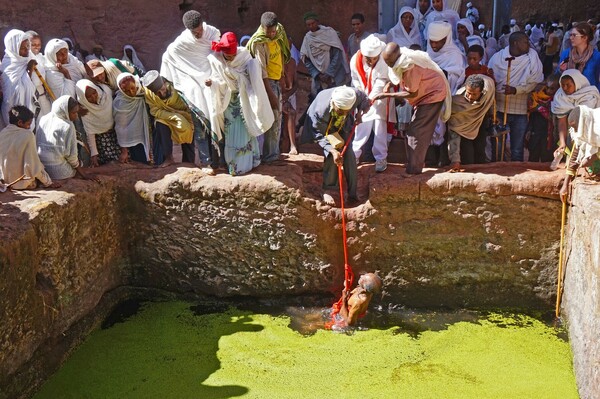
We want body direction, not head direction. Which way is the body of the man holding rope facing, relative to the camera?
toward the camera

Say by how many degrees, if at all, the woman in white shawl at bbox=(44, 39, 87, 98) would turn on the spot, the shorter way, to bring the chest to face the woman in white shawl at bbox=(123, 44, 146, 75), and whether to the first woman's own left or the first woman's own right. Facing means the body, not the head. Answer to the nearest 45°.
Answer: approximately 90° to the first woman's own left

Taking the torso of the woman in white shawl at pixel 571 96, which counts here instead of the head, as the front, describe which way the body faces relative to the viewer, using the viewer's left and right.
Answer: facing the viewer and to the left of the viewer

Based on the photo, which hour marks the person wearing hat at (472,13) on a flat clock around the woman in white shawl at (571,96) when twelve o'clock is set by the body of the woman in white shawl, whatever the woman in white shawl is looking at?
The person wearing hat is roughly at 4 o'clock from the woman in white shawl.

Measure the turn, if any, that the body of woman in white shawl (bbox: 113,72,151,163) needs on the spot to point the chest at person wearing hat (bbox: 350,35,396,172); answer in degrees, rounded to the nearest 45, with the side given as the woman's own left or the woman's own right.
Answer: approximately 45° to the woman's own left

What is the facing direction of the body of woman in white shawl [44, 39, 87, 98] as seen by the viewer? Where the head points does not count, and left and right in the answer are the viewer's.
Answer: facing the viewer and to the right of the viewer

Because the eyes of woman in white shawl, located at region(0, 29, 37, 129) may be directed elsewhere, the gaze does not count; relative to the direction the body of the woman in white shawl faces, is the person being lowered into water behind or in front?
in front

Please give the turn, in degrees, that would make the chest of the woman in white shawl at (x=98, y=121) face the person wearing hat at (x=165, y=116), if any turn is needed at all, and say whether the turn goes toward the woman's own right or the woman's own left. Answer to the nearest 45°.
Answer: approximately 45° to the woman's own left

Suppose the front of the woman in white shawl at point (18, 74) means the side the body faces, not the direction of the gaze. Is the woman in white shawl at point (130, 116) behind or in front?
in front

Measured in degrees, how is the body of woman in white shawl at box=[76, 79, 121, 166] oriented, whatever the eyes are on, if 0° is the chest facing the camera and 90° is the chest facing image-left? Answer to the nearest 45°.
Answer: approximately 315°
